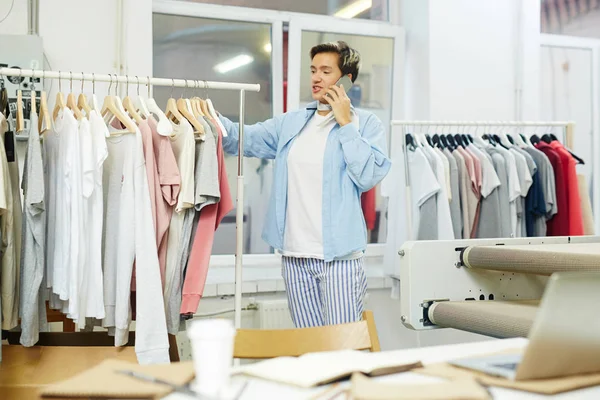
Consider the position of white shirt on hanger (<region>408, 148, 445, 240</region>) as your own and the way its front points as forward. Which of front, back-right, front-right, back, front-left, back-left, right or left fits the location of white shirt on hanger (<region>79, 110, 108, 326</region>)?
front

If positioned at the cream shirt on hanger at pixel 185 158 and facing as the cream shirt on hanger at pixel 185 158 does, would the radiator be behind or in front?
behind

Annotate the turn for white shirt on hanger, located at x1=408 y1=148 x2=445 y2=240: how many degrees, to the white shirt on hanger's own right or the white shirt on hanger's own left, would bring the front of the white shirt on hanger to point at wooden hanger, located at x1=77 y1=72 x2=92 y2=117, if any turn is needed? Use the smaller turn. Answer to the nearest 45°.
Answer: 0° — it already faces it

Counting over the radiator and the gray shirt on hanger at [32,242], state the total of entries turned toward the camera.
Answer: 1

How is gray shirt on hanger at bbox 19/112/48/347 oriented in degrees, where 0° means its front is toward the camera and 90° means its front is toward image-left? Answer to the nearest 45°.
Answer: approximately 90°

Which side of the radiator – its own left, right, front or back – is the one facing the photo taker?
front

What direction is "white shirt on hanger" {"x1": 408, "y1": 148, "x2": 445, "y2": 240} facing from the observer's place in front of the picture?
facing the viewer and to the left of the viewer

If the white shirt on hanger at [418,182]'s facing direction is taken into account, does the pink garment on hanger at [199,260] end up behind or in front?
in front

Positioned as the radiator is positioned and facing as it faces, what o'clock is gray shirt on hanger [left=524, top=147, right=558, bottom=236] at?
The gray shirt on hanger is roughly at 9 o'clock from the radiator.
